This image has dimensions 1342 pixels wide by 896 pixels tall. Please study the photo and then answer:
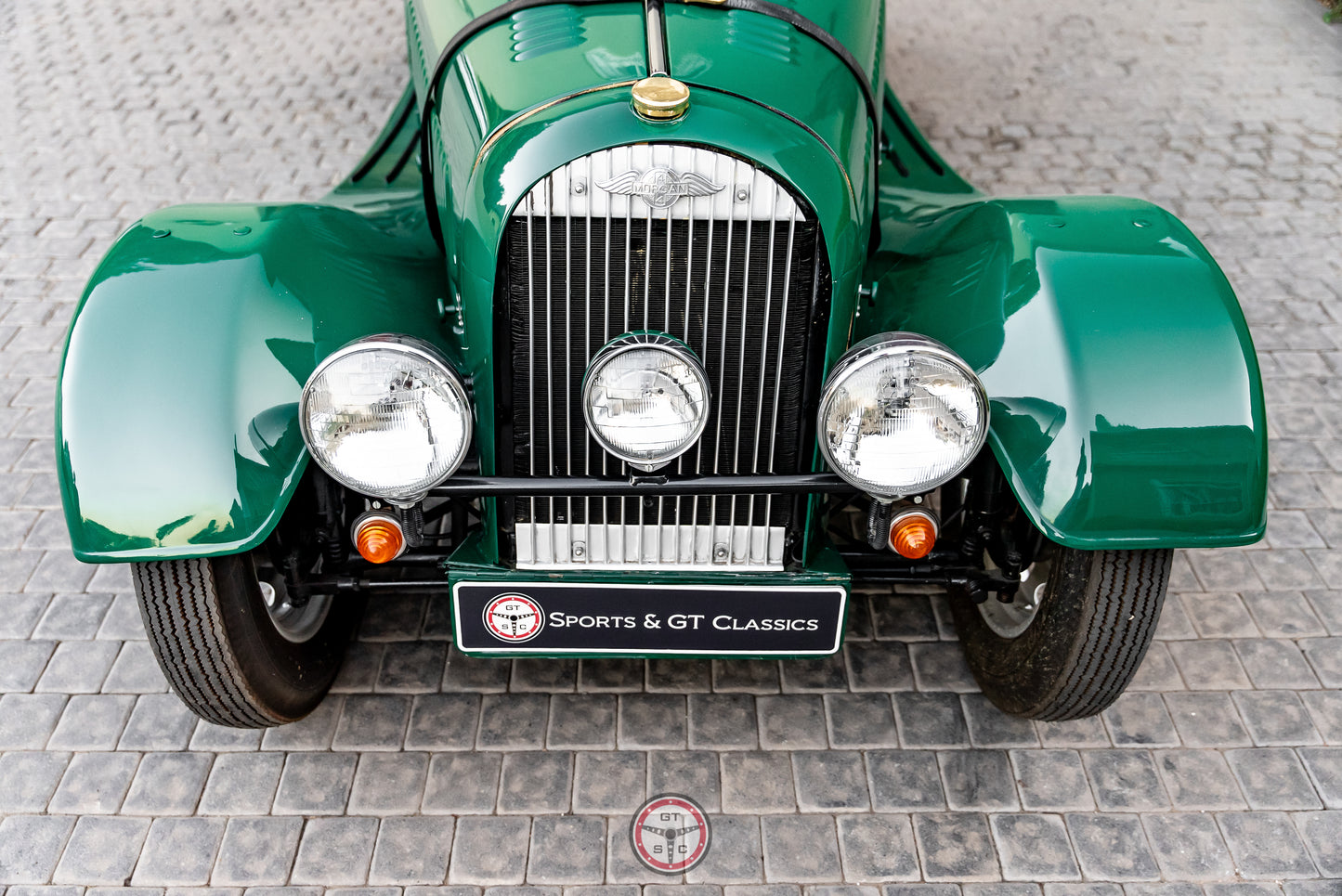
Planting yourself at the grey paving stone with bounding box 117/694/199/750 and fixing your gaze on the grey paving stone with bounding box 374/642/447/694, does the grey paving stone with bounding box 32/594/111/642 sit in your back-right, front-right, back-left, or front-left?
back-left

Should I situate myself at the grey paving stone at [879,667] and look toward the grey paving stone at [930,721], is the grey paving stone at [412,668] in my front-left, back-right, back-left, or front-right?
back-right

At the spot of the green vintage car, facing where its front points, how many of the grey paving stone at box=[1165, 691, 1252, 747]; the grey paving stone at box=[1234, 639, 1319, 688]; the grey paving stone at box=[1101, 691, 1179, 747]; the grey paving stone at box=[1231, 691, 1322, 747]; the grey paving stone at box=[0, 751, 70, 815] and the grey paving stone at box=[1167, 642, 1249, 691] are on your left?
5

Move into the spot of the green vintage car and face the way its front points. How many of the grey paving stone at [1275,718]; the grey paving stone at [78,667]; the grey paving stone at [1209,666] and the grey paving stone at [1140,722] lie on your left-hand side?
3

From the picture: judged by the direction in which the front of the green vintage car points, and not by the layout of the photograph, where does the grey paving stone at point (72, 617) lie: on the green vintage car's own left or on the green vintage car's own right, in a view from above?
on the green vintage car's own right

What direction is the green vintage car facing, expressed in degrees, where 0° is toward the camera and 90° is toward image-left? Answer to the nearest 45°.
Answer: approximately 0°

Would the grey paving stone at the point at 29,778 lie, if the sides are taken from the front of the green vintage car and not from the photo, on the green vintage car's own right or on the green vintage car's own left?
on the green vintage car's own right

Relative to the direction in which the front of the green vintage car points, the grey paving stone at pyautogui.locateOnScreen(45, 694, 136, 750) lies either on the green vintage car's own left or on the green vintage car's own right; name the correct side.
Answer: on the green vintage car's own right

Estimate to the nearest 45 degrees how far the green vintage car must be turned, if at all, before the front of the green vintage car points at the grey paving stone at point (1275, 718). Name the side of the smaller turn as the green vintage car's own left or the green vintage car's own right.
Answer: approximately 90° to the green vintage car's own left

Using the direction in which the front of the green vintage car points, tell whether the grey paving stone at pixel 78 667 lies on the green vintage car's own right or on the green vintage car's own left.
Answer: on the green vintage car's own right
